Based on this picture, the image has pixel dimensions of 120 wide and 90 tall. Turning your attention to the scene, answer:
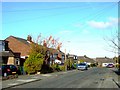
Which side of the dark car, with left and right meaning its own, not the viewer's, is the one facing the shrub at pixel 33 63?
right
